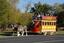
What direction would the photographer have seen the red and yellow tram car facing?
facing the viewer and to the left of the viewer
